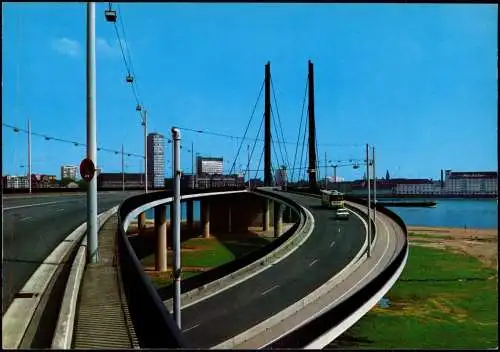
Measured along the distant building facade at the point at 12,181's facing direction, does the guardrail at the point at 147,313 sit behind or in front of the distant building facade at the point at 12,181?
in front

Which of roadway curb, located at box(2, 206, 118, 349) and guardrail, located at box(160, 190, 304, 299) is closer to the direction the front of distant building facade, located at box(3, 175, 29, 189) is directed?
the roadway curb

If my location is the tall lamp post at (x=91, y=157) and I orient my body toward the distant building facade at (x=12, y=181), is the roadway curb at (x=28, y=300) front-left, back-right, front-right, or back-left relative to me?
back-left

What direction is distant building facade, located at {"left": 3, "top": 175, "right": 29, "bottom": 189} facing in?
toward the camera

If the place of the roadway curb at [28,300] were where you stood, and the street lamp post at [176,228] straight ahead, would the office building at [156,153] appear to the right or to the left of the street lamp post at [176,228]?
left

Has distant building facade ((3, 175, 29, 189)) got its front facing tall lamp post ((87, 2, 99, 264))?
yes
